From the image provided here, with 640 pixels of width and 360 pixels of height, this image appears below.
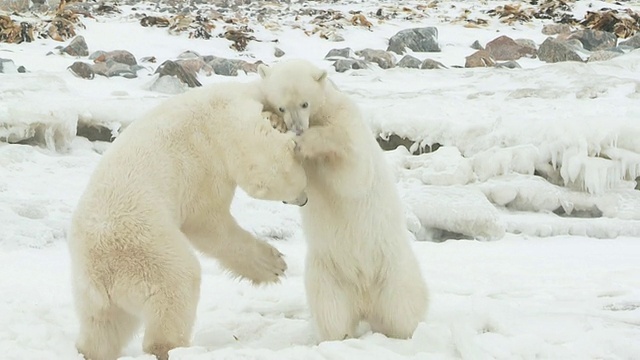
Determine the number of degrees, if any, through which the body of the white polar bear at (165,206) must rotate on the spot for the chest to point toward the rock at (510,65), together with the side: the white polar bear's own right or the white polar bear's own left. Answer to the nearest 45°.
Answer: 0° — it already faces it

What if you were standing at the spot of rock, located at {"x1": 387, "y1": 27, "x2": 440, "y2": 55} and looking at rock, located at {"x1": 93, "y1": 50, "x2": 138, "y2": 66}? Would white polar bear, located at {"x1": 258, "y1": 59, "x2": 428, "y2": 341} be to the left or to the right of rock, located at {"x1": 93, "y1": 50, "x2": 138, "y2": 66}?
left

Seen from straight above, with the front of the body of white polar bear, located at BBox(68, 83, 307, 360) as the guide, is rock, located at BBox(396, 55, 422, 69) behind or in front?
in front

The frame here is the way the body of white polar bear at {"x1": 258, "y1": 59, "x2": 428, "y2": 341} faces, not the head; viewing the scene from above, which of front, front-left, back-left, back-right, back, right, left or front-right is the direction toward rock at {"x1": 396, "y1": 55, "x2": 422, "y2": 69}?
back-right

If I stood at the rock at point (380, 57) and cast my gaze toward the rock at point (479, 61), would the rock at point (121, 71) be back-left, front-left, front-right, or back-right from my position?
back-right

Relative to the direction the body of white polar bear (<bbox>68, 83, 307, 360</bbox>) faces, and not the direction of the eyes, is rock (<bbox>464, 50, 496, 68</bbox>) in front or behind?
in front

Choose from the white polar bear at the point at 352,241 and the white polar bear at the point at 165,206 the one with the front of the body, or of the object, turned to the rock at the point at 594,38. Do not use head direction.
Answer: the white polar bear at the point at 165,206

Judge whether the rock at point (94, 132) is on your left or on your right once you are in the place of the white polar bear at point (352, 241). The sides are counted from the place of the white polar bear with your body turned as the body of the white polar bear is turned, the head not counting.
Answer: on your right

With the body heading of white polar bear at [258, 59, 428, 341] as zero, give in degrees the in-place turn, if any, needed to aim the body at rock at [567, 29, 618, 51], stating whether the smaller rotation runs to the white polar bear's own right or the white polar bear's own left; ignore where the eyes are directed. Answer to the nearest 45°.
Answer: approximately 135° to the white polar bear's own right

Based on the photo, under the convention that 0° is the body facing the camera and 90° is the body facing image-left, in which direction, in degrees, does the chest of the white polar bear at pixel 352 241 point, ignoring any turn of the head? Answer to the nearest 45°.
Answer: approximately 45°

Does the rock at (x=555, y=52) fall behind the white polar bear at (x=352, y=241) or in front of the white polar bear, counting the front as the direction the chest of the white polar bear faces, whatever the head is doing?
behind

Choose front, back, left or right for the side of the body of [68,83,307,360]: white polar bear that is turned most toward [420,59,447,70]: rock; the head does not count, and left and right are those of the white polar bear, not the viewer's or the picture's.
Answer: front

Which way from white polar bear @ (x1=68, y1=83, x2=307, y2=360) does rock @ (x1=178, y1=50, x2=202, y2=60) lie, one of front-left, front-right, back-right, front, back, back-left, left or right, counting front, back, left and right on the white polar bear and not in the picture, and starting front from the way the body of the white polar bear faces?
front-left

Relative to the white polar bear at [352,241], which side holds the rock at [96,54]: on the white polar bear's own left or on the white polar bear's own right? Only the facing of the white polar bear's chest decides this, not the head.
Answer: on the white polar bear's own right

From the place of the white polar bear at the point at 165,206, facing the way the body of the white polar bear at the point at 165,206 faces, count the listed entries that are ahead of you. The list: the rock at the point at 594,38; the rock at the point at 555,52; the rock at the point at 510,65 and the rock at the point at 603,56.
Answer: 4

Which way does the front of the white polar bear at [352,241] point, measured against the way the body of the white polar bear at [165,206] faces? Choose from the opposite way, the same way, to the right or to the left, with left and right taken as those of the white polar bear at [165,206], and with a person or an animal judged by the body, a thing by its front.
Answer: the opposite way

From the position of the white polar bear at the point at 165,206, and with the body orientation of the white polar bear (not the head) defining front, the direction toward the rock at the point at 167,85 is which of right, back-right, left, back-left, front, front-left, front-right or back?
front-left
